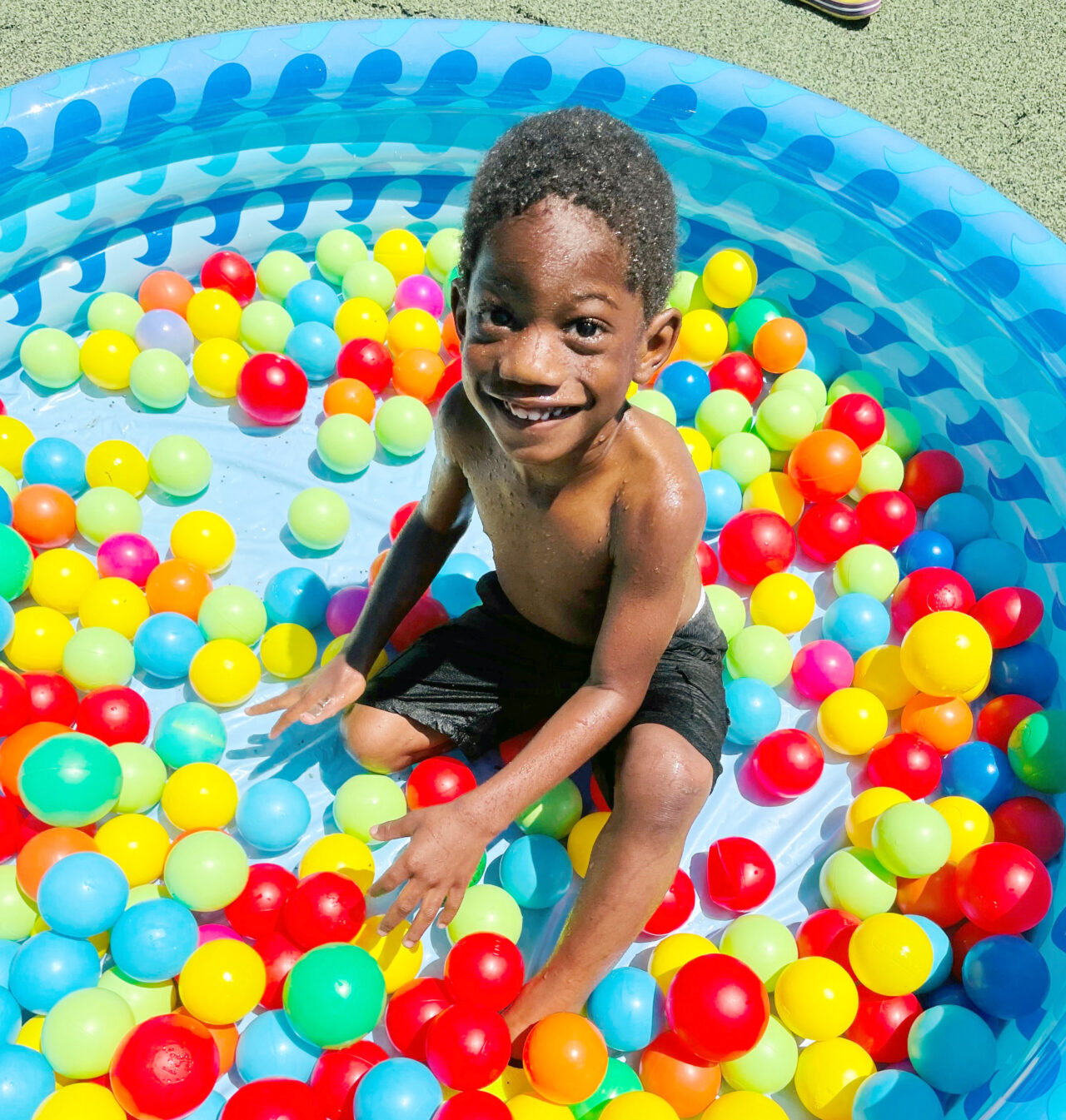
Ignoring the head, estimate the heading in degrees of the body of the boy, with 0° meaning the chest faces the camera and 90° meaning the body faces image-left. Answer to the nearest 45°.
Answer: approximately 45°

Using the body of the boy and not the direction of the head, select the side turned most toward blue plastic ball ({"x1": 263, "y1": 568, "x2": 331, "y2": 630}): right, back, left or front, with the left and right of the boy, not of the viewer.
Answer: right

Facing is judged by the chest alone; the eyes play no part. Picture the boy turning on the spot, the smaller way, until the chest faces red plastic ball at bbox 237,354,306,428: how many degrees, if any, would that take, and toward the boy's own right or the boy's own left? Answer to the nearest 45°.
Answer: approximately 90° to the boy's own right
